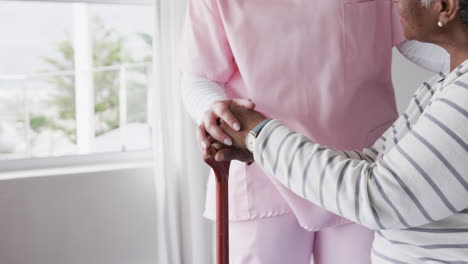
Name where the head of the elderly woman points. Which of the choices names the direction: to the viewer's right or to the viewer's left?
to the viewer's left

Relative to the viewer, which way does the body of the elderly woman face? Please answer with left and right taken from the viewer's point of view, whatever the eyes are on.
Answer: facing to the left of the viewer
